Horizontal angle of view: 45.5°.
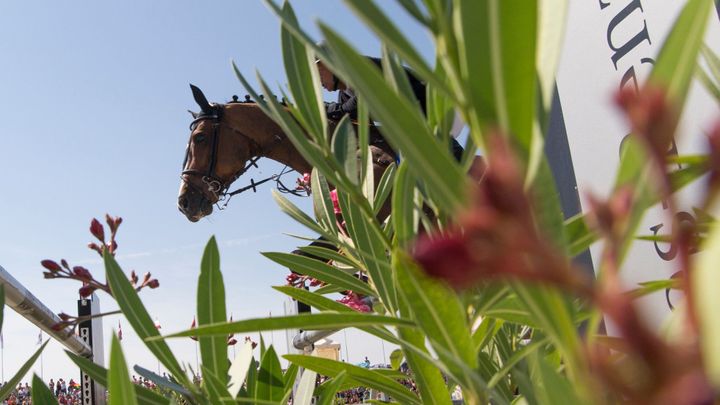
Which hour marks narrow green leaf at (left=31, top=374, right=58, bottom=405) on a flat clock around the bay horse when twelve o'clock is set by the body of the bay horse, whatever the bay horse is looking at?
The narrow green leaf is roughly at 9 o'clock from the bay horse.

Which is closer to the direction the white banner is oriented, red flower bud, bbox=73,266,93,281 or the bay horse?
the red flower bud

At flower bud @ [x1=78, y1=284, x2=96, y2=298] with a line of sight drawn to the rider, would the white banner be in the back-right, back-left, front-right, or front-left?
front-right

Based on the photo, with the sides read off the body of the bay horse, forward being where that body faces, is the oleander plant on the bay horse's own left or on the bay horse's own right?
on the bay horse's own left

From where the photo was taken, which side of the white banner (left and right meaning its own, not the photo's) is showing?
front

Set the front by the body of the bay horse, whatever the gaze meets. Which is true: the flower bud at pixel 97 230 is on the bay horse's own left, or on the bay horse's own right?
on the bay horse's own left

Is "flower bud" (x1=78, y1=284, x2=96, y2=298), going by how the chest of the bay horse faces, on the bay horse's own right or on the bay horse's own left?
on the bay horse's own left

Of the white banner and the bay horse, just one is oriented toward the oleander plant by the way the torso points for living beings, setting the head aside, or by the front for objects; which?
the white banner

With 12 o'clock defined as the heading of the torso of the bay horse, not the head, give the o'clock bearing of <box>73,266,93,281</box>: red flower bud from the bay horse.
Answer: The red flower bud is roughly at 9 o'clock from the bay horse.

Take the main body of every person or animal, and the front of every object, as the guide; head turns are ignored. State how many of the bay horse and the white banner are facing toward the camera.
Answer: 1

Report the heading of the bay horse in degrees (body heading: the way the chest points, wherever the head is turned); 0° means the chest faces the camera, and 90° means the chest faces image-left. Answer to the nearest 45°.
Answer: approximately 90°

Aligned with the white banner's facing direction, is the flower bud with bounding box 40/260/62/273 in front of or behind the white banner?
in front
